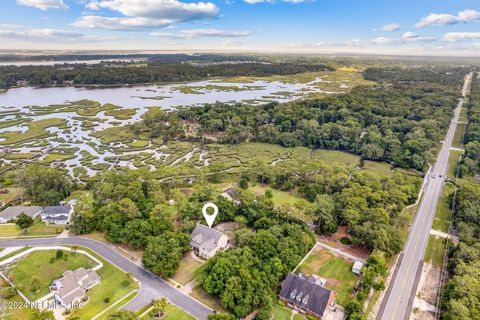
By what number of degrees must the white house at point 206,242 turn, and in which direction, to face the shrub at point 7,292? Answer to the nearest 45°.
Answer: approximately 45° to its right

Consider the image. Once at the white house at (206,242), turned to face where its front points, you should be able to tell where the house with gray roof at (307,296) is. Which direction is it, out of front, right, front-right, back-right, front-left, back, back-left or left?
left

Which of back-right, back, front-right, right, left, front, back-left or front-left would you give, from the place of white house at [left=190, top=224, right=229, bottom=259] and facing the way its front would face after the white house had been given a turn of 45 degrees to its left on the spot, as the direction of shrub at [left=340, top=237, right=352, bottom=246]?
left

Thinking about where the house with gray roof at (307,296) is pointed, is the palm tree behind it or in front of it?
in front

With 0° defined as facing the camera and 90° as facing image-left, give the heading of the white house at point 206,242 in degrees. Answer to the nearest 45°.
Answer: approximately 45°

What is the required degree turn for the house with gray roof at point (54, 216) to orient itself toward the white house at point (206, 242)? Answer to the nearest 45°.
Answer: approximately 45° to its left

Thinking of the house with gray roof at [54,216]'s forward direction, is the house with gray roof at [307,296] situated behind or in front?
in front

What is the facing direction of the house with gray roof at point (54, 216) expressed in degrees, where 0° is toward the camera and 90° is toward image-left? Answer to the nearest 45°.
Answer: approximately 0°

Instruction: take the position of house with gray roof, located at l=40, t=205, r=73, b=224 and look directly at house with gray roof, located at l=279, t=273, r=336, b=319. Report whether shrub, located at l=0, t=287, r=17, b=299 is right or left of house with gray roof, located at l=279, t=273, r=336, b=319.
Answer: right

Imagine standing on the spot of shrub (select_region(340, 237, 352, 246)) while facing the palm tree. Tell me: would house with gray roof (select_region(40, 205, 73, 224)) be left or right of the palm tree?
right

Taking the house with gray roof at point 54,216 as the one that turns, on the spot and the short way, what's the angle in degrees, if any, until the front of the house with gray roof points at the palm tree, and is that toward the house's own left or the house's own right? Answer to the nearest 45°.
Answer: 0° — it already faces it
